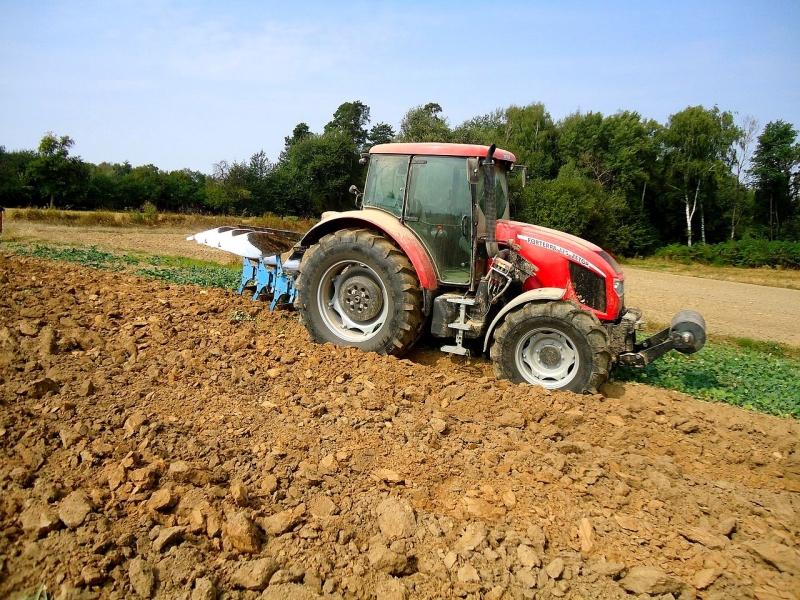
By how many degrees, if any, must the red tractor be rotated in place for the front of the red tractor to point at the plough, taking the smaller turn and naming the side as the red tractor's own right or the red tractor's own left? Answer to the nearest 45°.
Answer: approximately 180°

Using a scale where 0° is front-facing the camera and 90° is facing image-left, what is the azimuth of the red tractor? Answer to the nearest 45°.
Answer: approximately 315°
